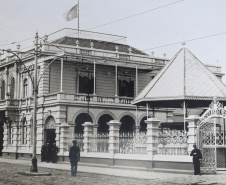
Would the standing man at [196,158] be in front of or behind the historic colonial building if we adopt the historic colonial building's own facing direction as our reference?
in front

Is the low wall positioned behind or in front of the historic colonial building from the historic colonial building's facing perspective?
in front

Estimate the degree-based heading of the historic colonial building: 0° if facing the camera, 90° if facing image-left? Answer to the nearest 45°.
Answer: approximately 315°
